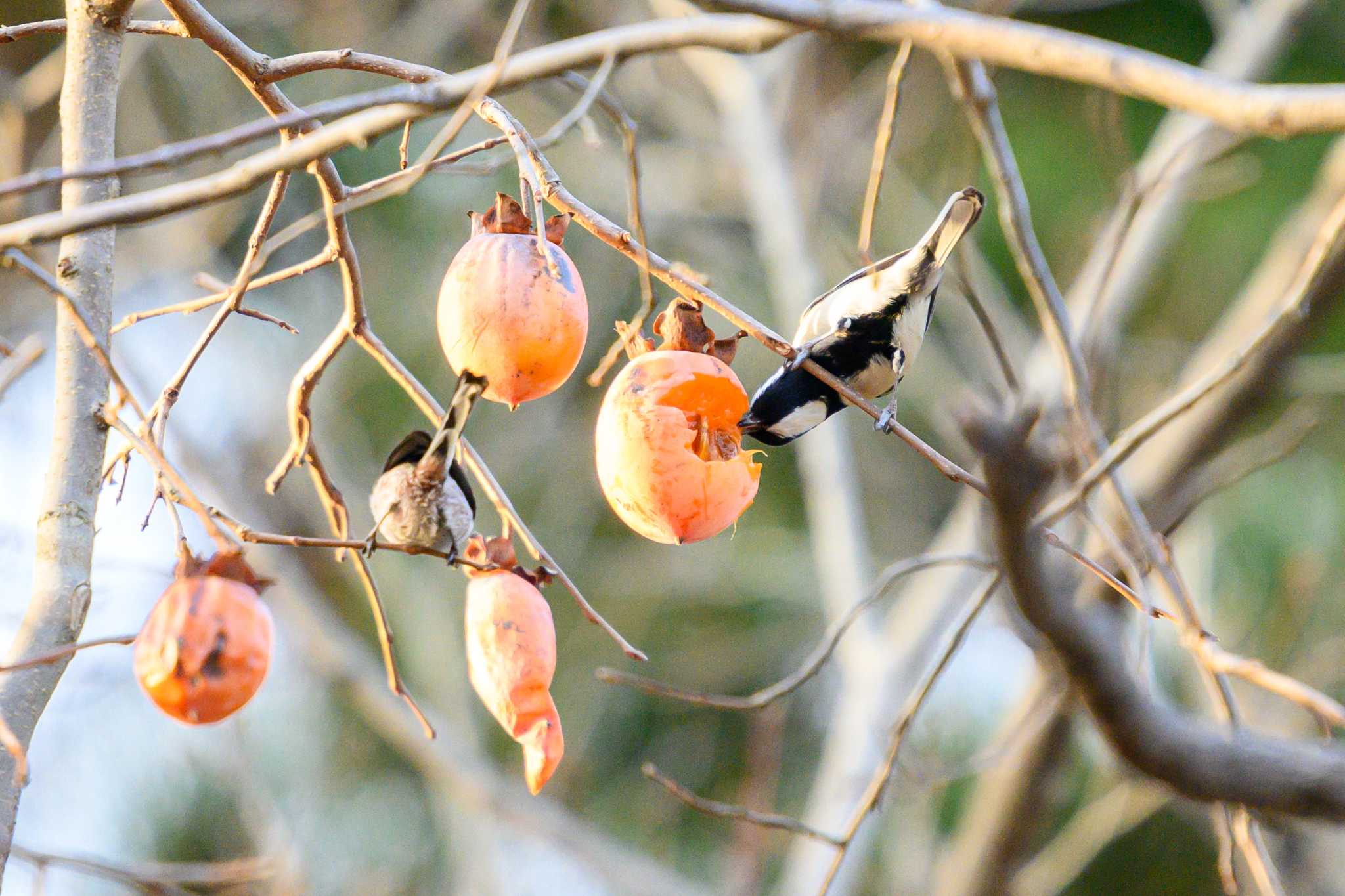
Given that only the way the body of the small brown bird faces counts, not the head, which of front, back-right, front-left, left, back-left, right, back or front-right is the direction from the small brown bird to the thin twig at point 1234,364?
right

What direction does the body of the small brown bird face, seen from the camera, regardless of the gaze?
away from the camera
